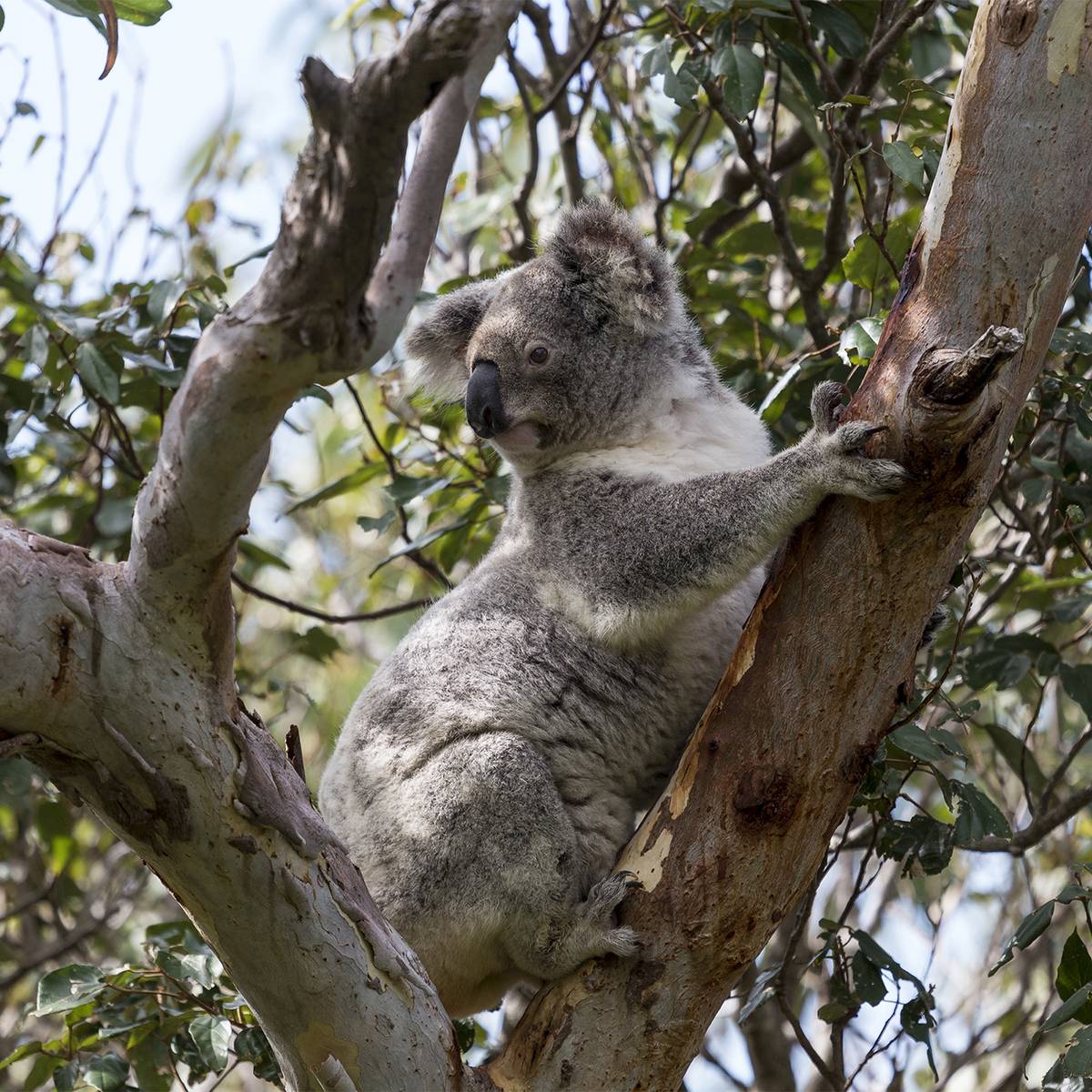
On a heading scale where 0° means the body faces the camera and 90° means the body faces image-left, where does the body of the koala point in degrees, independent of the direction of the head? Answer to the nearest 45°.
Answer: approximately 270°

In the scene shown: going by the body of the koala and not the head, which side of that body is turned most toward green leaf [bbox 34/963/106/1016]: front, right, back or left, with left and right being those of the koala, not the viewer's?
back
